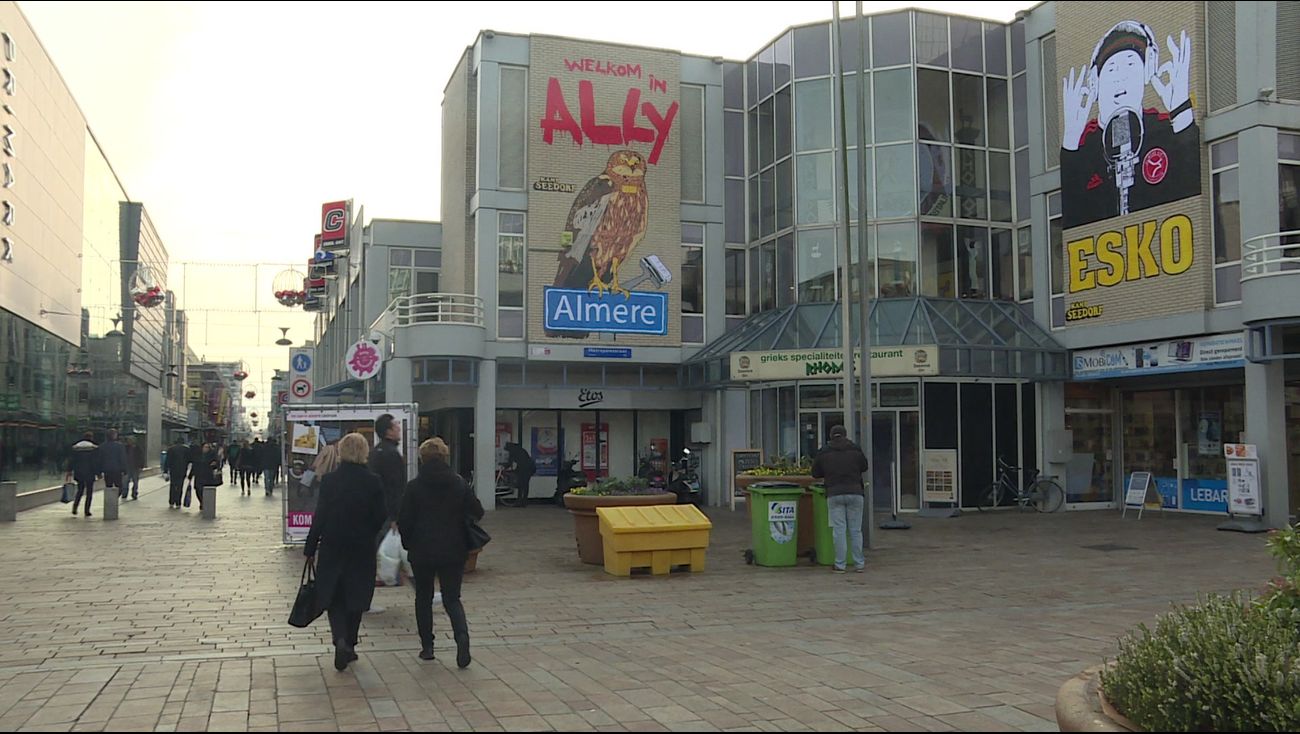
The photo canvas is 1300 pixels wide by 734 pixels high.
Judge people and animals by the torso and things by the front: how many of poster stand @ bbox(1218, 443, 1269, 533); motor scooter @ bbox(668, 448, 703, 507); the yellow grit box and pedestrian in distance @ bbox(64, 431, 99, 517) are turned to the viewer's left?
0

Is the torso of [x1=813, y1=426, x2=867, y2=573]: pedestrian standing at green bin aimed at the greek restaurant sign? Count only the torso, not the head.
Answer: yes

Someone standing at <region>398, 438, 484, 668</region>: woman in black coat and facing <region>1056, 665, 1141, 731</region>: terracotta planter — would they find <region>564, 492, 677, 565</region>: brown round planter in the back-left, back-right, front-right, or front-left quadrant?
back-left

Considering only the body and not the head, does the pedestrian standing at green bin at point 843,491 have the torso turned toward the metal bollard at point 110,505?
no

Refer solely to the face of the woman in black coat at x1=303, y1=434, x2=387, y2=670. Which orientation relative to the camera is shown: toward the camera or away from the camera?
away from the camera

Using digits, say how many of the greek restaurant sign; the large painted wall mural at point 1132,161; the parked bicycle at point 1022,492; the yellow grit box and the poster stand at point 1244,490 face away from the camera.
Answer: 0

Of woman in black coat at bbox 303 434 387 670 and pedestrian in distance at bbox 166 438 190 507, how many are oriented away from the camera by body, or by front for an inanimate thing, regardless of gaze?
2

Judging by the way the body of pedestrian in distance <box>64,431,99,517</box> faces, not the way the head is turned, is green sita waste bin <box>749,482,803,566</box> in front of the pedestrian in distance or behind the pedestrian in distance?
behind

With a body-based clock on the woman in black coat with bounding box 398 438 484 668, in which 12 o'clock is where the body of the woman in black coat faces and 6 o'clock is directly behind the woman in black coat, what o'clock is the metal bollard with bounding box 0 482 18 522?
The metal bollard is roughly at 11 o'clock from the woman in black coat.

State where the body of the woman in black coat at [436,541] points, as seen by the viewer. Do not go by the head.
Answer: away from the camera

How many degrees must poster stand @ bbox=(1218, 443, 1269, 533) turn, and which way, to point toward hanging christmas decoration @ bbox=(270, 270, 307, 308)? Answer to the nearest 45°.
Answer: approximately 90° to its right

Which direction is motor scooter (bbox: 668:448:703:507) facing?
toward the camera

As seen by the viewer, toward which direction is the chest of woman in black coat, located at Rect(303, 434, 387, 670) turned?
away from the camera
